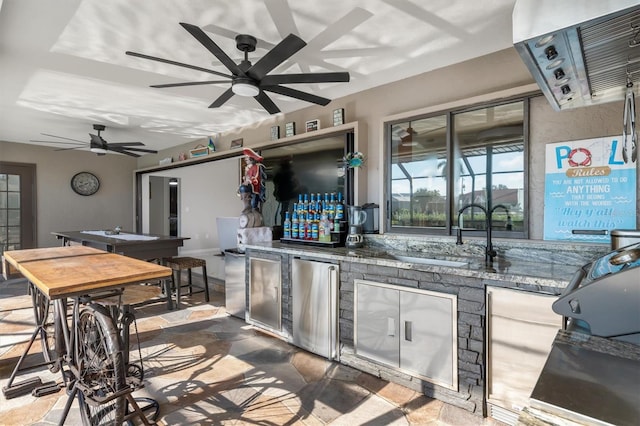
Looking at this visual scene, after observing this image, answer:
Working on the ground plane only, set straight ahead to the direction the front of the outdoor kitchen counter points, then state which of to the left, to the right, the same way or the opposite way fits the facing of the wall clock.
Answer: to the left

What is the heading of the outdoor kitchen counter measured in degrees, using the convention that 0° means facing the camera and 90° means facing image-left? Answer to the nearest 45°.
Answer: approximately 45°

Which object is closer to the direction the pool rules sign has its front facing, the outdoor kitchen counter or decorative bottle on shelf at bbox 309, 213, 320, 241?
the outdoor kitchen counter

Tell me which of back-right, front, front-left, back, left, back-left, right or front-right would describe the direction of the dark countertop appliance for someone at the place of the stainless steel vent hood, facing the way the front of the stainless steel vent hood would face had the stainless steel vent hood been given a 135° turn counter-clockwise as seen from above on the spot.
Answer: back

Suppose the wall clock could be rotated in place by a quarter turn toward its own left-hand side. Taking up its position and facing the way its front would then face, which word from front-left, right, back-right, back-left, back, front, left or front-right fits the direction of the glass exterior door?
back

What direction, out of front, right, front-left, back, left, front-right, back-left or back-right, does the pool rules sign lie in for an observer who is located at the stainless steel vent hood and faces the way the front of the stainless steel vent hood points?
right

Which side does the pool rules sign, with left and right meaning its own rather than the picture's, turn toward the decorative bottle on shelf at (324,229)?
right

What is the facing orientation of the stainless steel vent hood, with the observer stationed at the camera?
facing to the left of the viewer

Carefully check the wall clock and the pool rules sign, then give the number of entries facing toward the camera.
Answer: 2

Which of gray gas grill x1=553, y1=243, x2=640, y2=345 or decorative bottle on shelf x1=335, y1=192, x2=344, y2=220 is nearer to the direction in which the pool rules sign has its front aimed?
the gray gas grill

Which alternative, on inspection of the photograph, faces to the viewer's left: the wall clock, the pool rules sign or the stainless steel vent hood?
the stainless steel vent hood

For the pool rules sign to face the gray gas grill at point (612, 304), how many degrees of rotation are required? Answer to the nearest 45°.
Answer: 0° — it already faces it

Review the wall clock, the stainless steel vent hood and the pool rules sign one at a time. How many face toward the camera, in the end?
2

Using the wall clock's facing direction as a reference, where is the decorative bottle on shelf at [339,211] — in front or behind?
in front
